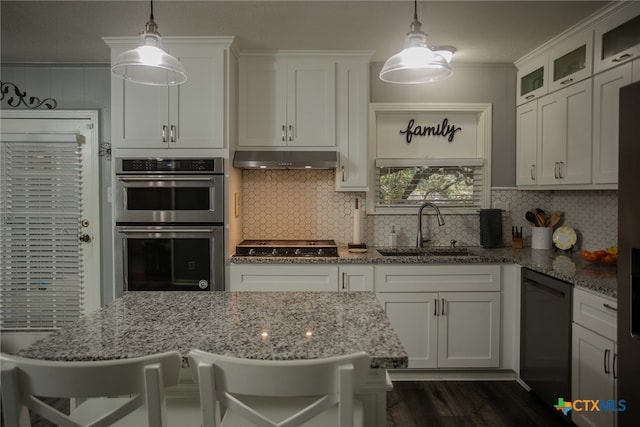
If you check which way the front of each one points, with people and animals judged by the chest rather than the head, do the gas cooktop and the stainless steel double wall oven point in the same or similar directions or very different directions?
same or similar directions

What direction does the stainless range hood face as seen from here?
toward the camera

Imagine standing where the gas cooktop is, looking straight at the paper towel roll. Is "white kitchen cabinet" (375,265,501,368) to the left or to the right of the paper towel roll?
right

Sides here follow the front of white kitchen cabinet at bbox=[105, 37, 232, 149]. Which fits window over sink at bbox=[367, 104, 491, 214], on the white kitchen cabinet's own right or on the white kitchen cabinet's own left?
on the white kitchen cabinet's own left

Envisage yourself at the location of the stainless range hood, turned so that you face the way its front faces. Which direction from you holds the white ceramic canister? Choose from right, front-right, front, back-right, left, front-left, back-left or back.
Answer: left

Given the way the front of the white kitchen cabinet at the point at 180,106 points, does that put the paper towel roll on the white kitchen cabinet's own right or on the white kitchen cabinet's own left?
on the white kitchen cabinet's own left

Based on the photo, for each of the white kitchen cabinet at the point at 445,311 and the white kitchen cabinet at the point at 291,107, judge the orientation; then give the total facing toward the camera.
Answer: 2

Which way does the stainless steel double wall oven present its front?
toward the camera

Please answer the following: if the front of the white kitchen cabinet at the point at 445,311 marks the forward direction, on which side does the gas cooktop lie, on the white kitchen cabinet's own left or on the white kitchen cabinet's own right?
on the white kitchen cabinet's own right

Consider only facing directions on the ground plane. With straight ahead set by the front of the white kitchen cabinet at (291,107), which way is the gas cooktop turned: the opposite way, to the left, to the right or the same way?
the same way

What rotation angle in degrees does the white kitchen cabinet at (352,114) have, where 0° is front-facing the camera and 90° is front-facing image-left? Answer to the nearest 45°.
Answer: approximately 0°

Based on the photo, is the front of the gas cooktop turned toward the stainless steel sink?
no

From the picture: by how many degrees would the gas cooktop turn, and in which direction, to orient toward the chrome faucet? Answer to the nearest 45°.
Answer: approximately 90° to its left

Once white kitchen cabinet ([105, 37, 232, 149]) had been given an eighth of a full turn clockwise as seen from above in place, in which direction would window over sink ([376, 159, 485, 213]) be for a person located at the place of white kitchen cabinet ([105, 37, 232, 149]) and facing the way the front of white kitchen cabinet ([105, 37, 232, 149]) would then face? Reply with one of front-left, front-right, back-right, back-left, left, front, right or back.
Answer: back-left

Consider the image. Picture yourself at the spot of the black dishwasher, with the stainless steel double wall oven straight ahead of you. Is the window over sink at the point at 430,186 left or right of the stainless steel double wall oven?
right

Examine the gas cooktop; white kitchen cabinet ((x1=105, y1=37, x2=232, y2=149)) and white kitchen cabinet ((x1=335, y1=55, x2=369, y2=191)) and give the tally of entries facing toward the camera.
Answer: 3

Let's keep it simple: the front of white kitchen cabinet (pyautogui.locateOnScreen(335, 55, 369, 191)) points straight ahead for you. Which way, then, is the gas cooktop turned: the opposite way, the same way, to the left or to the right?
the same way

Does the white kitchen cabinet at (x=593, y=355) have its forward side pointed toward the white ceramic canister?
no

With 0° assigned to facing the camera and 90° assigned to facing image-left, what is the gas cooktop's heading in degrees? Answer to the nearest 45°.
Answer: approximately 0°

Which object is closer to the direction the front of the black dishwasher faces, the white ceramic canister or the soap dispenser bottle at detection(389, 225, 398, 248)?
the soap dispenser bottle

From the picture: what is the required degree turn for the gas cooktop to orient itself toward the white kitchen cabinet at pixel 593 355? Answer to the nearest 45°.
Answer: approximately 45° to its left
